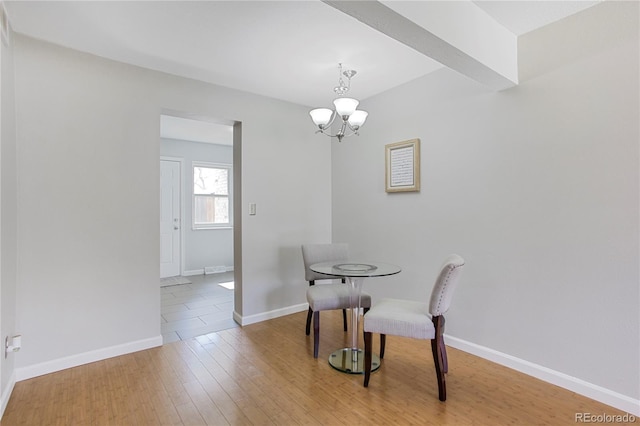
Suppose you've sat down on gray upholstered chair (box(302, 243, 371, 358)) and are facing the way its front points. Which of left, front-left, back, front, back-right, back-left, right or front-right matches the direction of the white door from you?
back

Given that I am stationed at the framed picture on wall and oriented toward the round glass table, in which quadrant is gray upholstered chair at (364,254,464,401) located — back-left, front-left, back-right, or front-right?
front-left

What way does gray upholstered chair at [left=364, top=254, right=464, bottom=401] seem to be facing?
to the viewer's left

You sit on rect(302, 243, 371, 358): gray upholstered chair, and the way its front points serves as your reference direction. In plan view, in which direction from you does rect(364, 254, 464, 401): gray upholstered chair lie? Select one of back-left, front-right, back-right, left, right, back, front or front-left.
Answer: front

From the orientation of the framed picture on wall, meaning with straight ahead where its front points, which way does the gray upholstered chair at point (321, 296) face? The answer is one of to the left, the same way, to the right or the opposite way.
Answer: to the left

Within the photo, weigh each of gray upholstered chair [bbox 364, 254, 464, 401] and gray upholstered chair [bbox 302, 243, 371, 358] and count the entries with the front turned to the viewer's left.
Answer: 1
